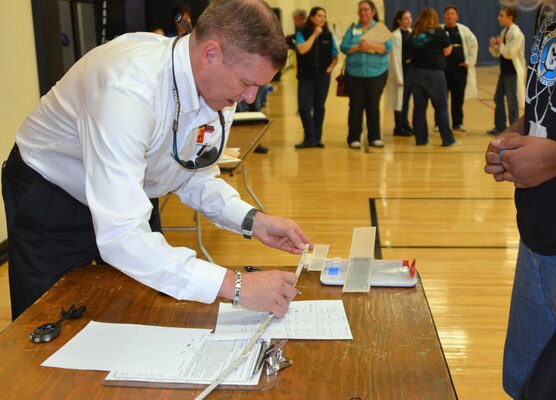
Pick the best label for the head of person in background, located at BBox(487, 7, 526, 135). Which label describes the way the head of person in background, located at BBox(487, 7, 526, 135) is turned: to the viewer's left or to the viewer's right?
to the viewer's left

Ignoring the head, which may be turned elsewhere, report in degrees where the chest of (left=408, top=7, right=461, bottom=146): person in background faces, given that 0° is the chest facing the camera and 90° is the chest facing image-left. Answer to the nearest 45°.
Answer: approximately 225°

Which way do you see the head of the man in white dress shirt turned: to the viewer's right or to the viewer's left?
to the viewer's right

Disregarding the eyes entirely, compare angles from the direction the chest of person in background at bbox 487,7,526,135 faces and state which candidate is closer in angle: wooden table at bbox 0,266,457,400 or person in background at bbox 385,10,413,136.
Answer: the person in background

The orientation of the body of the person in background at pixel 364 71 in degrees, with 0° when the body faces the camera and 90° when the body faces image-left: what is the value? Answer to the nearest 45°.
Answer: approximately 0°

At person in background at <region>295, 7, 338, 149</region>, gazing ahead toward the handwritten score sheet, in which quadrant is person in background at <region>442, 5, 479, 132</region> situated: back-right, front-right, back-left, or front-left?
back-left

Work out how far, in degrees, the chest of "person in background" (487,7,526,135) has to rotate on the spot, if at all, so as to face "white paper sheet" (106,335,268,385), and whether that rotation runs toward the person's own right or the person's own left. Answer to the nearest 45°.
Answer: approximately 90° to the person's own left

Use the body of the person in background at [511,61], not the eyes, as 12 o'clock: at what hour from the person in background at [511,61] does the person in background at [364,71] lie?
the person in background at [364,71] is roughly at 11 o'clock from the person in background at [511,61].

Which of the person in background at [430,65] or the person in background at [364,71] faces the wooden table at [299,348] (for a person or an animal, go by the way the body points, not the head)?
the person in background at [364,71]
